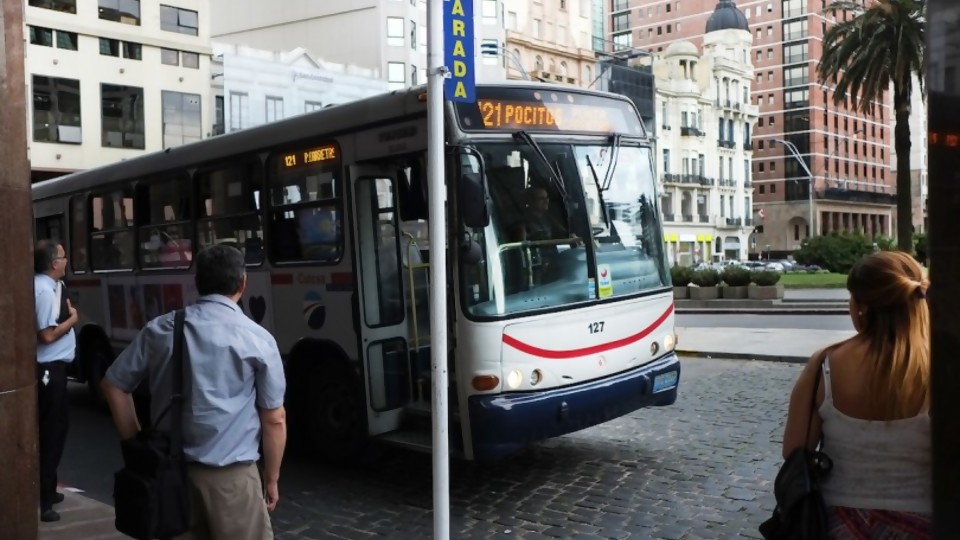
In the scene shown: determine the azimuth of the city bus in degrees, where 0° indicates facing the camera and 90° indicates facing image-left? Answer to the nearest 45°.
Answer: approximately 315°

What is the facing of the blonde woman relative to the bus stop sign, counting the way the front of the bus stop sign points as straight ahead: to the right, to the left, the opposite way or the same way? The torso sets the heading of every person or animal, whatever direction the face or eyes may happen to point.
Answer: the opposite way

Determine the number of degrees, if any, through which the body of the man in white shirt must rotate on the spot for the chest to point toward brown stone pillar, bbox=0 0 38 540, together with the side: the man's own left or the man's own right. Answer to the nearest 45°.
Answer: approximately 90° to the man's own right

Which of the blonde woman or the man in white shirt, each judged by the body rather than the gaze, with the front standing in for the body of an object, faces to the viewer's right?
the man in white shirt

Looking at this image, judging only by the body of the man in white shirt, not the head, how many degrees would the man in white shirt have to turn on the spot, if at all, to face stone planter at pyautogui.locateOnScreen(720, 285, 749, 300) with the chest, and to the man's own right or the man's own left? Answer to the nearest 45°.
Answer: approximately 45° to the man's own left

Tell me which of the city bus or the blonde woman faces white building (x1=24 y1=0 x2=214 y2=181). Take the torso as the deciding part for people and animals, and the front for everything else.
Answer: the blonde woman

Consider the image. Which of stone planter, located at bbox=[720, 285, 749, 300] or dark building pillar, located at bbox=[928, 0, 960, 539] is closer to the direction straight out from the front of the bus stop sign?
the dark building pillar

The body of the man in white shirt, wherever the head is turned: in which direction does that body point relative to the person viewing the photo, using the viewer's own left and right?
facing to the right of the viewer

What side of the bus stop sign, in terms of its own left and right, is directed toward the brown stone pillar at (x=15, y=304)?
right

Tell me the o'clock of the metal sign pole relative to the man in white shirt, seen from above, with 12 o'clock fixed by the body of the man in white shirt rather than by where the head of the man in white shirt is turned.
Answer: The metal sign pole is roughly at 2 o'clock from the man in white shirt.

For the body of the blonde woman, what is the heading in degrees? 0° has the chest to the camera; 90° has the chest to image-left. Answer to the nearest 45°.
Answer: approximately 135°

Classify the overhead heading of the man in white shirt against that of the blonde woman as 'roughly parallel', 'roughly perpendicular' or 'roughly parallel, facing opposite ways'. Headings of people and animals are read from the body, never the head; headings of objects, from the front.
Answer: roughly perpendicular

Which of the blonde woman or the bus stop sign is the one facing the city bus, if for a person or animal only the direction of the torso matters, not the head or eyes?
the blonde woman

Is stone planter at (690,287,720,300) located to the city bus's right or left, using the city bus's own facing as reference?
on its left

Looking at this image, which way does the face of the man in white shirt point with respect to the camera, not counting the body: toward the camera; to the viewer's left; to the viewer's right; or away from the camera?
to the viewer's right
